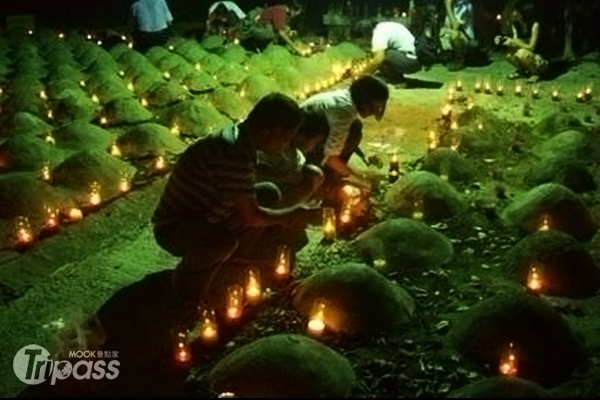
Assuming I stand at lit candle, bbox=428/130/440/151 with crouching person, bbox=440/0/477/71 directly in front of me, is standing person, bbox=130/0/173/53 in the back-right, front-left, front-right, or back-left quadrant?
front-left

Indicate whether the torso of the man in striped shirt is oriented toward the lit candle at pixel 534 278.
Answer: yes

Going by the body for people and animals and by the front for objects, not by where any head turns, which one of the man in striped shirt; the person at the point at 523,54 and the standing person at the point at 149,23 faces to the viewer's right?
the man in striped shirt

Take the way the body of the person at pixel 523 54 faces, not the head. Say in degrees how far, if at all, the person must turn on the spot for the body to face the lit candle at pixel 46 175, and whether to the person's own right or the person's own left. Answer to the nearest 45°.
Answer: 0° — they already face it

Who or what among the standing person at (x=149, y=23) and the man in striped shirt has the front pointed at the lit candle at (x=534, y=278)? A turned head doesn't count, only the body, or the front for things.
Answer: the man in striped shirt

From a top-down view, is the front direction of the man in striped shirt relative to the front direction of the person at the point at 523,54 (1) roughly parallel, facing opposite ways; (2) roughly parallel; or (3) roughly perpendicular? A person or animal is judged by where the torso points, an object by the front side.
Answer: roughly parallel, facing opposite ways

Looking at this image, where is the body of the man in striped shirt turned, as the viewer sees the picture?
to the viewer's right

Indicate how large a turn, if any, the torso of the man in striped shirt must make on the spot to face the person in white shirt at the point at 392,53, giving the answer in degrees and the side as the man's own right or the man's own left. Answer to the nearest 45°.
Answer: approximately 90° to the man's own left
